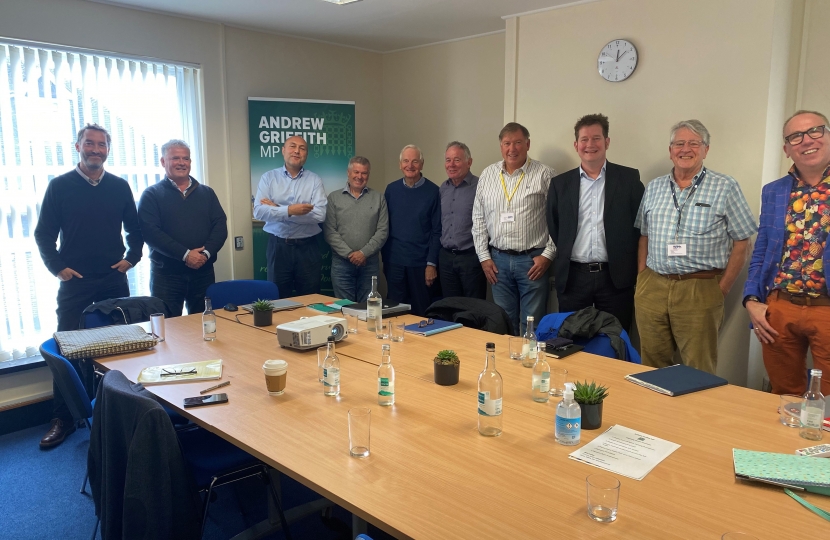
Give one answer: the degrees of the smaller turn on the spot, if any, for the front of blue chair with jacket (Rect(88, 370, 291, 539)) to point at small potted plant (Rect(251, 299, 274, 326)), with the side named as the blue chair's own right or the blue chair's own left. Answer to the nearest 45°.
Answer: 0° — it already faces it

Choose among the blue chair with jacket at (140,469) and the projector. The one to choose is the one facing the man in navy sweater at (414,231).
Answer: the blue chair with jacket

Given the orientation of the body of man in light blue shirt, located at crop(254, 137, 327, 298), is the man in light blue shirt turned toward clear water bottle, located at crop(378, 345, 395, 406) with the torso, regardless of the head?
yes

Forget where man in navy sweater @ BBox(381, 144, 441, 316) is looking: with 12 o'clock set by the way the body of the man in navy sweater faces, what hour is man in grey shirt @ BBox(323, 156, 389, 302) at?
The man in grey shirt is roughly at 3 o'clock from the man in navy sweater.

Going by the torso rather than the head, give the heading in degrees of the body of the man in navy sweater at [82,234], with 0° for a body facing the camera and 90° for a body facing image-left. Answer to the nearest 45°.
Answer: approximately 0°

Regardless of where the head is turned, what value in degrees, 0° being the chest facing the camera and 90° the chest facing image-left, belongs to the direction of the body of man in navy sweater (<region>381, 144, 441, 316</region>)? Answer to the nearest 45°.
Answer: approximately 0°

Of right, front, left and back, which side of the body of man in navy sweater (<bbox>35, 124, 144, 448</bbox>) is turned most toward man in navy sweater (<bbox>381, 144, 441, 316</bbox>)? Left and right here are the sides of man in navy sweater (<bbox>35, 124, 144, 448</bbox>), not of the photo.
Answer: left

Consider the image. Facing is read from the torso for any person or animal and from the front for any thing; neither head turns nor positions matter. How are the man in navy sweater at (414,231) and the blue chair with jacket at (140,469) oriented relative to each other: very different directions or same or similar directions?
very different directions
